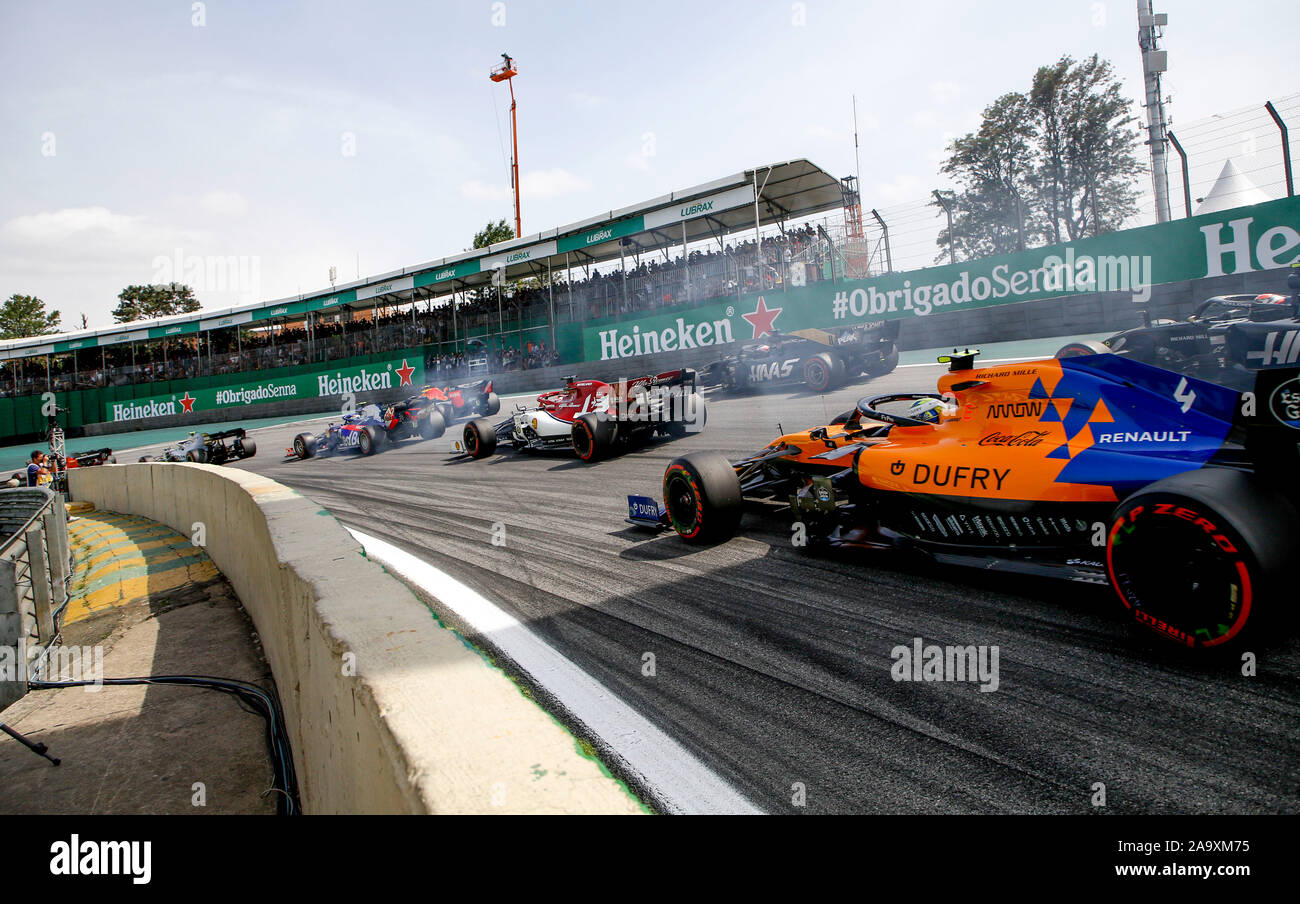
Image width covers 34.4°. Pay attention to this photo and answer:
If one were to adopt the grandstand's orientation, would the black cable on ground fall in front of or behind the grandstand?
in front

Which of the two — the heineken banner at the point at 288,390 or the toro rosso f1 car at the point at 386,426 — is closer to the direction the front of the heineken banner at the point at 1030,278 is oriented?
the toro rosso f1 car

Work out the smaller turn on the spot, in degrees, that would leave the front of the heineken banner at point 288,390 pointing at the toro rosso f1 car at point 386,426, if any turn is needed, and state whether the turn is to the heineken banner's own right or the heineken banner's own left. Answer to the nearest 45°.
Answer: approximately 45° to the heineken banner's own left

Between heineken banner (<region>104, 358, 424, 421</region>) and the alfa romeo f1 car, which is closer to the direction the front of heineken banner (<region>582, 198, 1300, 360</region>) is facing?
the alfa romeo f1 car

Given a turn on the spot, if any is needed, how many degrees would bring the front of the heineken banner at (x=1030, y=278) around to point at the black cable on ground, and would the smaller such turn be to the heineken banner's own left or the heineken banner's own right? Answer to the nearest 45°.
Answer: approximately 45° to the heineken banner's own left

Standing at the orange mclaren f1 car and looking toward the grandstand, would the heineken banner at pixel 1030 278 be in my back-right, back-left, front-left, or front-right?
front-right

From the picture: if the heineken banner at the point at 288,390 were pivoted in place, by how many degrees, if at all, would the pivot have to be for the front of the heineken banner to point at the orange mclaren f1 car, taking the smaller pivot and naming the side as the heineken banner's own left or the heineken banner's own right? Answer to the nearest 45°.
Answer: approximately 45° to the heineken banner's own left

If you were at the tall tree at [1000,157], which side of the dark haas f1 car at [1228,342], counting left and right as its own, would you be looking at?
right

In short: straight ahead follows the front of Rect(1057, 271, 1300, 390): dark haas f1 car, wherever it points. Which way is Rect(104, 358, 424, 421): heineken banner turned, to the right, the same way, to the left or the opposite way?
to the left

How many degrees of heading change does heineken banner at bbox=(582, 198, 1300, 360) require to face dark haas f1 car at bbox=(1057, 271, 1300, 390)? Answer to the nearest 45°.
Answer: approximately 45° to its left

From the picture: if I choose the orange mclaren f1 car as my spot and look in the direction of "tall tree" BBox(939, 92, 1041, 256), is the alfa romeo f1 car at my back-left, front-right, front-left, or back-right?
front-left

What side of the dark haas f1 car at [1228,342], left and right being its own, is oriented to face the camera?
left

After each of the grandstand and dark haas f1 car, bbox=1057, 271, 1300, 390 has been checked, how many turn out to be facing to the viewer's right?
0
